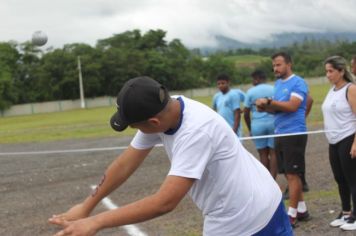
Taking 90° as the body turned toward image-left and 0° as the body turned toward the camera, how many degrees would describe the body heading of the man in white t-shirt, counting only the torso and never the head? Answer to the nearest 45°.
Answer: approximately 90°

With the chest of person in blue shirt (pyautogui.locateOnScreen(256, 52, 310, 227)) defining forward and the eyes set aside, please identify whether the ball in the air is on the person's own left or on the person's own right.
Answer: on the person's own right

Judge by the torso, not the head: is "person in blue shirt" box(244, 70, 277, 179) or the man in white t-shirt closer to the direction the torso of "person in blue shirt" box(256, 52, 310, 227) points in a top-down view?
the man in white t-shirt

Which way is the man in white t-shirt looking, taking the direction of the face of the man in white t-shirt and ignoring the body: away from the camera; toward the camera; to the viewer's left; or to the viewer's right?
to the viewer's left

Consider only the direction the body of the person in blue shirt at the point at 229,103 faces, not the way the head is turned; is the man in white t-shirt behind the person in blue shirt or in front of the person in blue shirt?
in front

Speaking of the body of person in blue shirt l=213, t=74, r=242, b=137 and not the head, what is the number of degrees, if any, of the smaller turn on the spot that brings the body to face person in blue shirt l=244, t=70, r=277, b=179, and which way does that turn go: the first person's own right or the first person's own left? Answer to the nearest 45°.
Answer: approximately 90° to the first person's own left

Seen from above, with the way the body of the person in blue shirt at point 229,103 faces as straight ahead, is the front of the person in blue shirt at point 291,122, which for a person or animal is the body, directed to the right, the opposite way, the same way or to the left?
the same way

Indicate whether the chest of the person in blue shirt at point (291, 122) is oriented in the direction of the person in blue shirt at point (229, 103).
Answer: no

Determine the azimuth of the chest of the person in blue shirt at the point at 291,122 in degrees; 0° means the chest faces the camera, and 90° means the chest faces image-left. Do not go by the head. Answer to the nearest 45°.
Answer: approximately 45°

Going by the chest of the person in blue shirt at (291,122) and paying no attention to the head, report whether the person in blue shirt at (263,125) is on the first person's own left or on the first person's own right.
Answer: on the first person's own right

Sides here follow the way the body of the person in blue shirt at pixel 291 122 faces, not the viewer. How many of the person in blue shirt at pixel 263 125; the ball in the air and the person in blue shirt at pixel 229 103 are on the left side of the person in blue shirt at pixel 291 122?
0

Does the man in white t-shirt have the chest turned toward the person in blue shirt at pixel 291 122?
no

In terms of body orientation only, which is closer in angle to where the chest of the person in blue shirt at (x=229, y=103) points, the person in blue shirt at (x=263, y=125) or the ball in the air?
the person in blue shirt

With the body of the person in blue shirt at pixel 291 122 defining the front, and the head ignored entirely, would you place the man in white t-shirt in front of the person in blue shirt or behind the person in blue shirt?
in front

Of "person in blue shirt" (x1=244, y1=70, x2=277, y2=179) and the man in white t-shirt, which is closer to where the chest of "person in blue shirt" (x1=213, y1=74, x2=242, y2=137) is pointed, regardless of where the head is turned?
the man in white t-shirt

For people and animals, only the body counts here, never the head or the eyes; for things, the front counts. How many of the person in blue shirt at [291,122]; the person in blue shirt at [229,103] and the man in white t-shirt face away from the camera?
0

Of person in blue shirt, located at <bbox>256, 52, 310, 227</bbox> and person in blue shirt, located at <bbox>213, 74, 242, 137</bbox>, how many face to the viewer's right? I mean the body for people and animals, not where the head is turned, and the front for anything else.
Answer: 0
